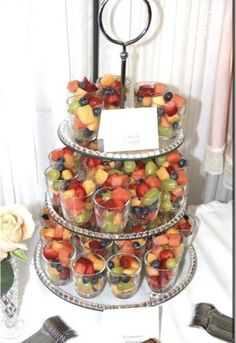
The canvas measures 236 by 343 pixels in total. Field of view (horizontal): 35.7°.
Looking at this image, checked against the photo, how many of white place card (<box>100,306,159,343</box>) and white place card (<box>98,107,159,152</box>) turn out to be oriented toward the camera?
2

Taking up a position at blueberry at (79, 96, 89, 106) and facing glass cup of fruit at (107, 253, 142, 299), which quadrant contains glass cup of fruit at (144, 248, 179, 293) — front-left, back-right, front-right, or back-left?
front-left

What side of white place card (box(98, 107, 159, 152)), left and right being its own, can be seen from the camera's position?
front
